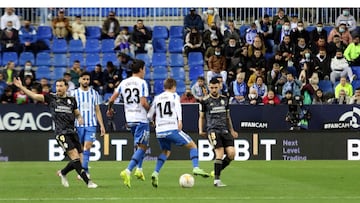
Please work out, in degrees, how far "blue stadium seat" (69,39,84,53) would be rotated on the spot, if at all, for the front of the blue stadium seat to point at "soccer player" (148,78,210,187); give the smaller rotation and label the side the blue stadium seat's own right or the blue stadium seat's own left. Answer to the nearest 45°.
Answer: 0° — it already faces them

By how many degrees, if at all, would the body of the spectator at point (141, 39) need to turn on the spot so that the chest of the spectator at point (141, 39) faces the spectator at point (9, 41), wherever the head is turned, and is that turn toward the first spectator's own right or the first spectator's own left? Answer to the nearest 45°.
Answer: approximately 90° to the first spectator's own right

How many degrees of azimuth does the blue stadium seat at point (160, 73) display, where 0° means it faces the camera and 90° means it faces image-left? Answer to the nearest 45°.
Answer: approximately 0°

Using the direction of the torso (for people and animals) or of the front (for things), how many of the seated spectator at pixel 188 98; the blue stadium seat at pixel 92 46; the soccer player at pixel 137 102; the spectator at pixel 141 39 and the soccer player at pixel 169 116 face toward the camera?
3

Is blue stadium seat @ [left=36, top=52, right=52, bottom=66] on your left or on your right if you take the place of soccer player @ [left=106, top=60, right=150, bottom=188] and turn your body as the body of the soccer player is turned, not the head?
on your left

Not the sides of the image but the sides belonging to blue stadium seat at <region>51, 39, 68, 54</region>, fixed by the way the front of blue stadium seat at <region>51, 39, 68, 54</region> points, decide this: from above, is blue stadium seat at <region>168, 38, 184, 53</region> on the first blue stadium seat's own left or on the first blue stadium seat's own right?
on the first blue stadium seat's own left
